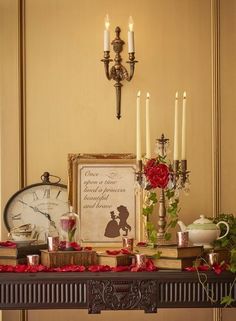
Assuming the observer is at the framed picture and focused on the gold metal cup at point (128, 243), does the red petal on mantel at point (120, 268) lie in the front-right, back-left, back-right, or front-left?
front-right

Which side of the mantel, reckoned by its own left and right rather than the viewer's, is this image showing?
front

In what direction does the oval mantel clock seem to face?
toward the camera

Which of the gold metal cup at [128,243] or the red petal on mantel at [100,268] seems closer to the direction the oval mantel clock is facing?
the red petal on mantel

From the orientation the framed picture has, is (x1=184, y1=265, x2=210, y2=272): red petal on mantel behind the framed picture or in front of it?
in front

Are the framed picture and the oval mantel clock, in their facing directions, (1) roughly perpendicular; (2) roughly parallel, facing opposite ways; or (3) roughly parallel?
roughly parallel

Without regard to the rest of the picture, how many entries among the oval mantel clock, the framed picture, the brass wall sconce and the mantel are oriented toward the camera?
4

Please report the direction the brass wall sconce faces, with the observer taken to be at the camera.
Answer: facing the viewer

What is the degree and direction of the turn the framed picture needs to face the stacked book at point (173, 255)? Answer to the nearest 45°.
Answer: approximately 45° to its left

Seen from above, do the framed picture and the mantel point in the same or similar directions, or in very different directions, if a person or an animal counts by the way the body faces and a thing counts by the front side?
same or similar directions

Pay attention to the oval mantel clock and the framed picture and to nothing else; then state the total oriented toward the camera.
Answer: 2
